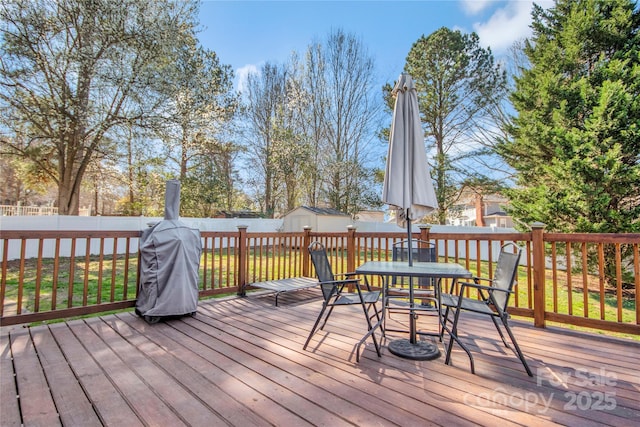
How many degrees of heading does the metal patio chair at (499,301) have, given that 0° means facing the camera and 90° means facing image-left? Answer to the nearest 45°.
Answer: approximately 90°

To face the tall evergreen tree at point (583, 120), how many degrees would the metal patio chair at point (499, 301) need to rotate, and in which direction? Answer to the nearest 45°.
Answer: approximately 90° to its right

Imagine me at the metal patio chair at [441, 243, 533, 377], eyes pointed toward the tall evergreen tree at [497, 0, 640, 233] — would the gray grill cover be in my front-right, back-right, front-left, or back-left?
back-left

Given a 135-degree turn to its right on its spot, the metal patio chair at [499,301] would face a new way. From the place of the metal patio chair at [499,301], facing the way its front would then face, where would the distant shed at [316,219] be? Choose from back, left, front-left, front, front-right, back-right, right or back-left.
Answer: left

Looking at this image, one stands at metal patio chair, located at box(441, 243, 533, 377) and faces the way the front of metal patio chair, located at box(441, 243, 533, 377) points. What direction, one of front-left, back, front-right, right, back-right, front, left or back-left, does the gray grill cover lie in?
front

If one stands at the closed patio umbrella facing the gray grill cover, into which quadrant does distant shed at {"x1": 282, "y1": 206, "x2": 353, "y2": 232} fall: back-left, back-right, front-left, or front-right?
front-right

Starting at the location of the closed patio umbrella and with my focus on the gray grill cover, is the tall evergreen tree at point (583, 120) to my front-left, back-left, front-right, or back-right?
back-right
